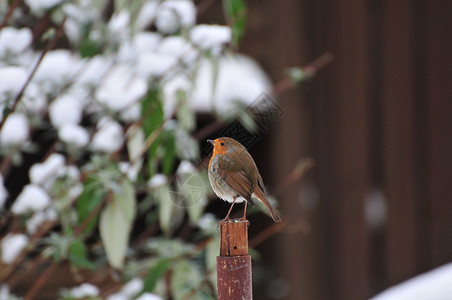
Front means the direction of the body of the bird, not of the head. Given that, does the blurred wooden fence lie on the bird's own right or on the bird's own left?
on the bird's own right

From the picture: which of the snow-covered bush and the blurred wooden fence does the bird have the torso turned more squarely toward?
the snow-covered bush

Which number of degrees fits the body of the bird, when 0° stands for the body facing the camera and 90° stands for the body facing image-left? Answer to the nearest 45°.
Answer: approximately 90°

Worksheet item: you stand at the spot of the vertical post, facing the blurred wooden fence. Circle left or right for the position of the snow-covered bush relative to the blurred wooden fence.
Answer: left

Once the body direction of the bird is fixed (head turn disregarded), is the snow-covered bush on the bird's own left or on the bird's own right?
on the bird's own right

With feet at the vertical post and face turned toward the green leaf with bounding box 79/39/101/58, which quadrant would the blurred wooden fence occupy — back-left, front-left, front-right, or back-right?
front-right

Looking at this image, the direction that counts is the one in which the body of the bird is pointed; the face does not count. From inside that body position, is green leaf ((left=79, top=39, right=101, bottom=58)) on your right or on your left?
on your right
